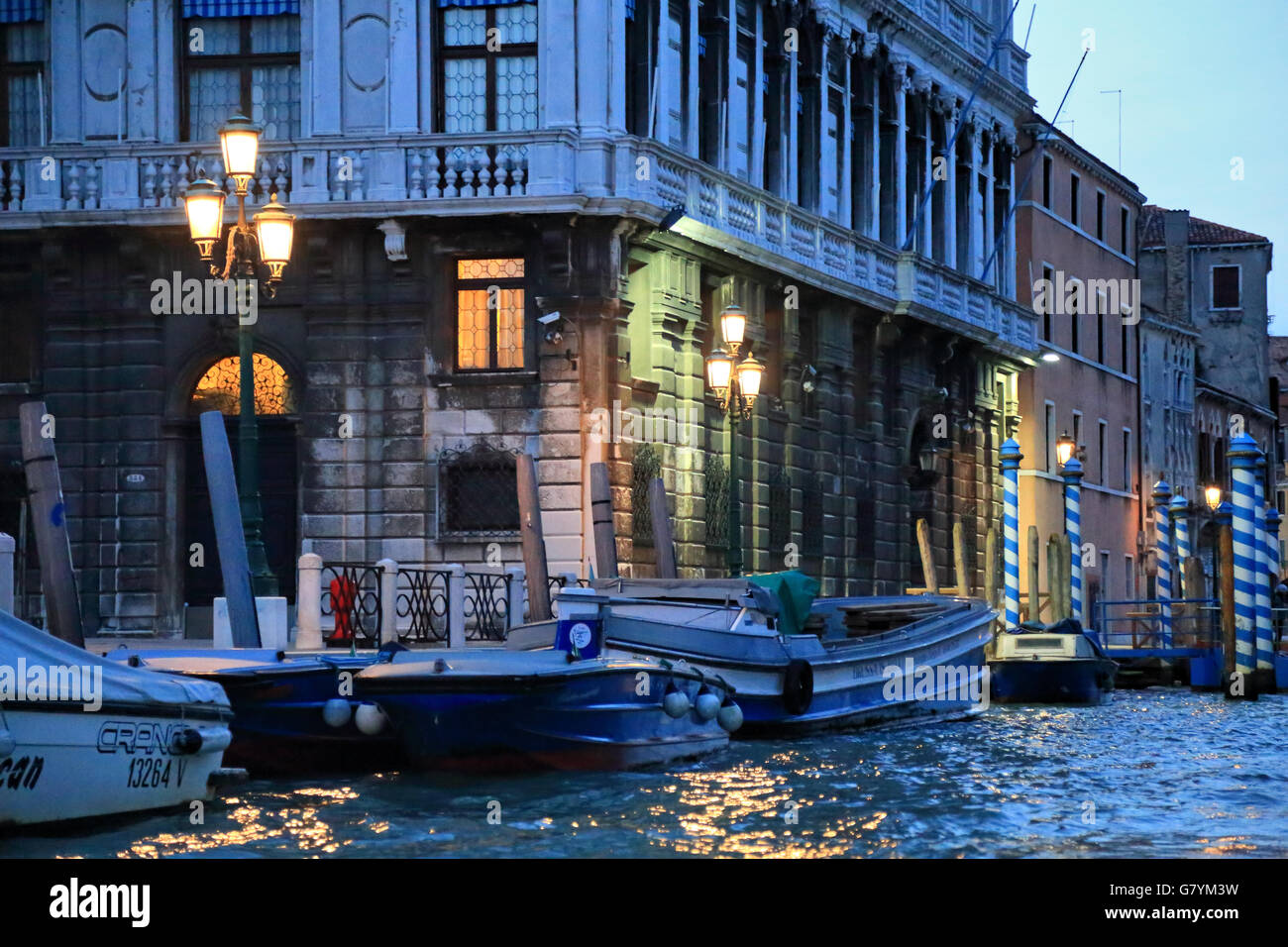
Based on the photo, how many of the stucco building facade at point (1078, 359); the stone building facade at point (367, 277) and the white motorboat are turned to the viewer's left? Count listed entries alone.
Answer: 1

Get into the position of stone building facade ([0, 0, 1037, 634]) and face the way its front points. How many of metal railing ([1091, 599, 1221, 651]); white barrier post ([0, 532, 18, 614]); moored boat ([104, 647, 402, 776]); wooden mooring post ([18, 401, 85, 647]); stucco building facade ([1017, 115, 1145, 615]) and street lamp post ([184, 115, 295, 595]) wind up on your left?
2

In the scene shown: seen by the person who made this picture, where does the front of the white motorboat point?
facing to the left of the viewer

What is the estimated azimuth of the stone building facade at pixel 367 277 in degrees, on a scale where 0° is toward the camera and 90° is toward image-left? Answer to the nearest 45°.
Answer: approximately 315°

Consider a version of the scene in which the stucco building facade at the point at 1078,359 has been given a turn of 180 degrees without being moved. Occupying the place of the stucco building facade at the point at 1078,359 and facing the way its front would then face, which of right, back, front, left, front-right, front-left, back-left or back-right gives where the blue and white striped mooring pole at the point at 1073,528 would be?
back-left

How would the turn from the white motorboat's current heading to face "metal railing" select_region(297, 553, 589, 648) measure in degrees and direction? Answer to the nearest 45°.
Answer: approximately 90° to its right

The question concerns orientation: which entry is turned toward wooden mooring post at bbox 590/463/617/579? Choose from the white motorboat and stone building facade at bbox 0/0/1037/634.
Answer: the stone building facade

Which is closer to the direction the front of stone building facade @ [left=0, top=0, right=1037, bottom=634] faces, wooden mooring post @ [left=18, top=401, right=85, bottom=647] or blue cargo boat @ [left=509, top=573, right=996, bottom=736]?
the blue cargo boat

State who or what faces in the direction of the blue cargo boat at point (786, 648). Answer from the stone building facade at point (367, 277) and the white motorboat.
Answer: the stone building facade
